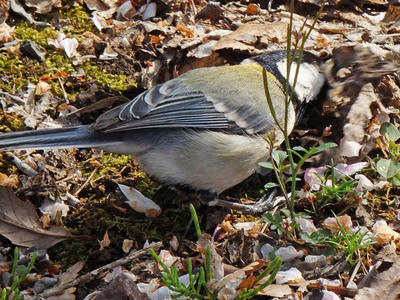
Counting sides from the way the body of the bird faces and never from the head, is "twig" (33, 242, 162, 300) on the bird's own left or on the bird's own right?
on the bird's own right

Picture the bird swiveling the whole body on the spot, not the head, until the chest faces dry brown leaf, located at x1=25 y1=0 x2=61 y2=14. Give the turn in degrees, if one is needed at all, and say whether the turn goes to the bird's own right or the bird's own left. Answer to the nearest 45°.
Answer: approximately 135° to the bird's own left

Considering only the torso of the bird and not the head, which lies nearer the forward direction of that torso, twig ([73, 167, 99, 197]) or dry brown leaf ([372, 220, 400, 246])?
the dry brown leaf

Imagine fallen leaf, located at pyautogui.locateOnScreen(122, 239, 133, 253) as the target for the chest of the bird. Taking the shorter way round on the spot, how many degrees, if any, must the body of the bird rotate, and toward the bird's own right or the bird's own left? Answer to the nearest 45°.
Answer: approximately 135° to the bird's own right

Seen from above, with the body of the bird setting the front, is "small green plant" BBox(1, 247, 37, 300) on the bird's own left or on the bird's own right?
on the bird's own right

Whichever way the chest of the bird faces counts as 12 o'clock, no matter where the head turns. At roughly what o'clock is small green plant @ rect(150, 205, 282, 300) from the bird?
The small green plant is roughly at 3 o'clock from the bird.

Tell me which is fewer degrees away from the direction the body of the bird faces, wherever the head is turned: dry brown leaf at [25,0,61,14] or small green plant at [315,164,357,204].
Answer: the small green plant

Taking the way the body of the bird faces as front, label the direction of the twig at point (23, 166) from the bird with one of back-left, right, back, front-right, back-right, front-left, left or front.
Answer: back

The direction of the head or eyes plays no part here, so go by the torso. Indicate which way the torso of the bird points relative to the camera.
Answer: to the viewer's right

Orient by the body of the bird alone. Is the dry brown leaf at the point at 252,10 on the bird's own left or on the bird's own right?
on the bird's own left
